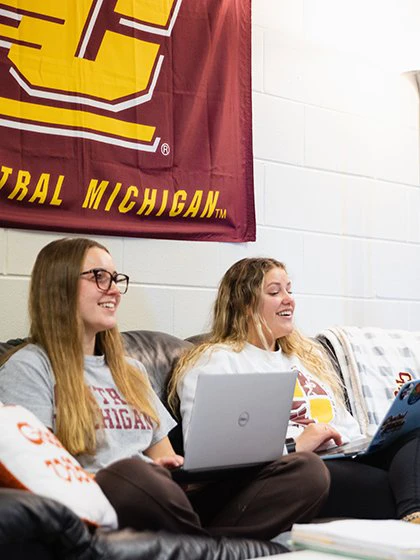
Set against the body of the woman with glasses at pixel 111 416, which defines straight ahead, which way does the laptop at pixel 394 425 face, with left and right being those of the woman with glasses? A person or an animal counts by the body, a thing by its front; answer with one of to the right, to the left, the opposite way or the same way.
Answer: the opposite way

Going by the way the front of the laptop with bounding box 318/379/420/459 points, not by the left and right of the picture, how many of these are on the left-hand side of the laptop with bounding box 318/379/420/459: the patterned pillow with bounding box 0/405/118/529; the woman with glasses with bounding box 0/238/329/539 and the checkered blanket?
2

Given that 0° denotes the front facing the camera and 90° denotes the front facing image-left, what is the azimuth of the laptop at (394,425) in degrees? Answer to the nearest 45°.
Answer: approximately 135°

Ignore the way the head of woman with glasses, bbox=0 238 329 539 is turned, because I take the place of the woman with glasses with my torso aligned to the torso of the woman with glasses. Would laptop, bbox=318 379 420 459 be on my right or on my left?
on my left

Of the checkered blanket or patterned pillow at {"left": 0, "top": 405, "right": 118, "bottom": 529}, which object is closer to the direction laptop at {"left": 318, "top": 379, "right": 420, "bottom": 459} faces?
the checkered blanket

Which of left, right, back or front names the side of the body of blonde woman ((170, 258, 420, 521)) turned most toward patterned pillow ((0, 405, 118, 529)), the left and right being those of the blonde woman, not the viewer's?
right

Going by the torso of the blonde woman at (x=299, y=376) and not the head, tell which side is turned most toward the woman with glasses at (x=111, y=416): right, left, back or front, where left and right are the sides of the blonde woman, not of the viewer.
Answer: right

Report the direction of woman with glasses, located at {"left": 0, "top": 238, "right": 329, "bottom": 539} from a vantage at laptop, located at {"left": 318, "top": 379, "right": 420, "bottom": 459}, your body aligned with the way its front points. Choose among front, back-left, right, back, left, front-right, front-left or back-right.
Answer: left

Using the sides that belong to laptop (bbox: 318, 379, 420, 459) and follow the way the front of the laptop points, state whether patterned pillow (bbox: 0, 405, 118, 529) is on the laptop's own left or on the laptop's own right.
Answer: on the laptop's own left
